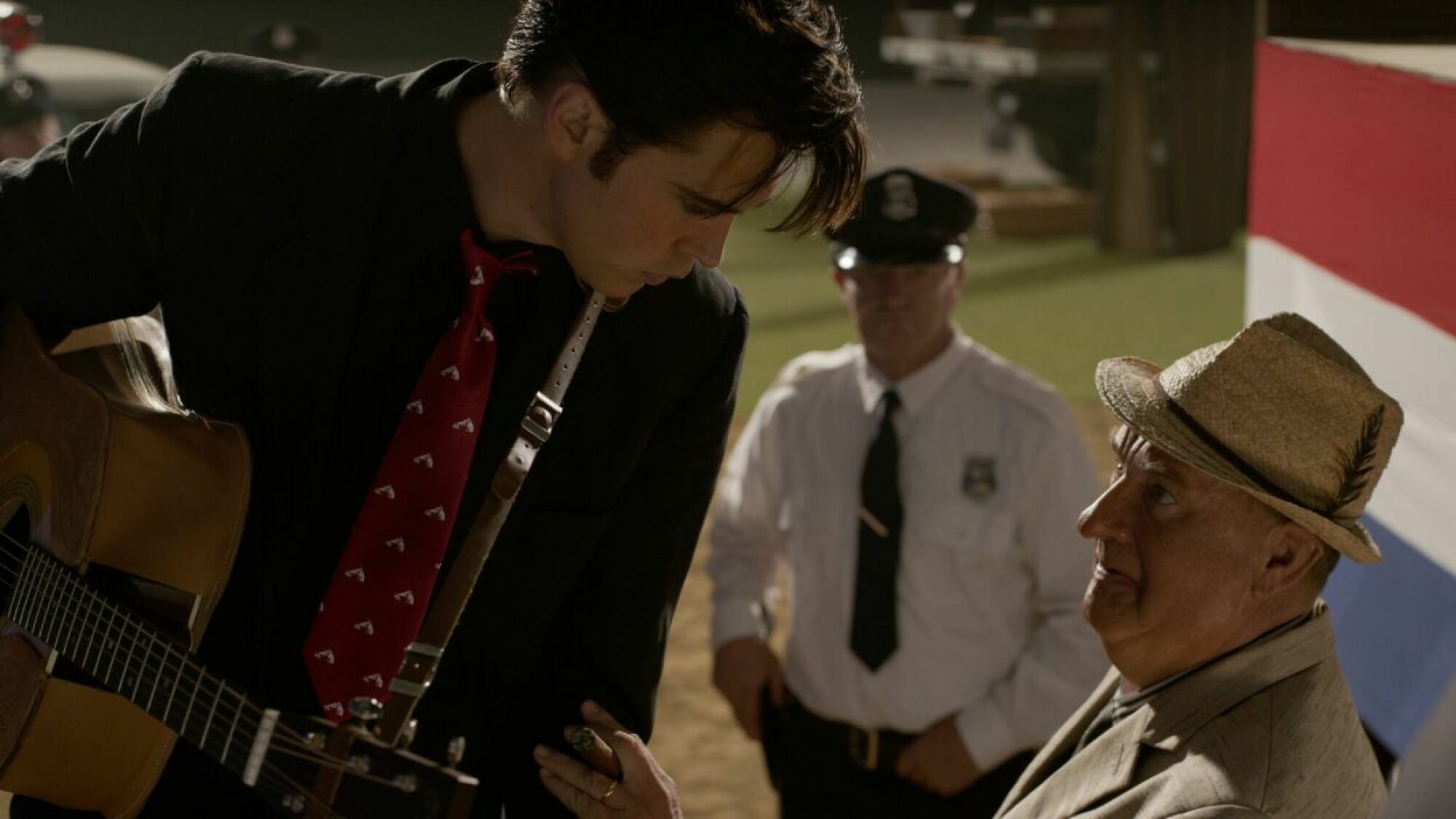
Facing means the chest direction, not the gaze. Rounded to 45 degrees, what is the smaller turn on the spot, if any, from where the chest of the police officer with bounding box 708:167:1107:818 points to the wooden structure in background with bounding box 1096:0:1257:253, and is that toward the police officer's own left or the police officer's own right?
approximately 180°

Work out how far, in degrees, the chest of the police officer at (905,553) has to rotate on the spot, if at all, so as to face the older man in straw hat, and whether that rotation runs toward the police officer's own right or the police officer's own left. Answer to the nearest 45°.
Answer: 0° — they already face them

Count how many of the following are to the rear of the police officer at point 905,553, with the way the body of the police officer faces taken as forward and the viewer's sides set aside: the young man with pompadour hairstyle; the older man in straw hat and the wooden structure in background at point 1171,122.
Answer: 1

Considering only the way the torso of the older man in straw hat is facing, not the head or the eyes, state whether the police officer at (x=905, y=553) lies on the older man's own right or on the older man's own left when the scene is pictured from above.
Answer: on the older man's own right

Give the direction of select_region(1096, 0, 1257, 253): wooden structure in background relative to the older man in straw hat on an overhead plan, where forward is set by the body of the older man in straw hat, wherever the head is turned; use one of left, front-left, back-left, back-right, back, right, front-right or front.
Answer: right

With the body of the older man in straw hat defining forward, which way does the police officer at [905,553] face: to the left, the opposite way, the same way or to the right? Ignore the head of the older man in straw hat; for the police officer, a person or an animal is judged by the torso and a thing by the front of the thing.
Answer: to the left

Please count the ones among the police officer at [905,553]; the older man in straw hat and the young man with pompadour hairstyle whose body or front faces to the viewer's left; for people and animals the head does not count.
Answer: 1

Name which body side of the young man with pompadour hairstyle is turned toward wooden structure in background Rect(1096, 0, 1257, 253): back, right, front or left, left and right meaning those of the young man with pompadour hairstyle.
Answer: left

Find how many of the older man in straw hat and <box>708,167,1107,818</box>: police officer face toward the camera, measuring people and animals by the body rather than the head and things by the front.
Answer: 1

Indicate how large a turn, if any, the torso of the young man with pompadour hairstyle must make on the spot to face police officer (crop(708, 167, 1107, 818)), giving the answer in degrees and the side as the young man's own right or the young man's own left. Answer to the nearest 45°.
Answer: approximately 90° to the young man's own left

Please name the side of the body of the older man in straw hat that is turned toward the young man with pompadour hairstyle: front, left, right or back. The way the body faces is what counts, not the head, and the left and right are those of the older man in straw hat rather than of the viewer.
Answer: front

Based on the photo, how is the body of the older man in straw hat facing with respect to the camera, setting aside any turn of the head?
to the viewer's left

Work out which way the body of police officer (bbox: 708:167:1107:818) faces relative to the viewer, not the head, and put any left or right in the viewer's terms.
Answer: facing the viewer

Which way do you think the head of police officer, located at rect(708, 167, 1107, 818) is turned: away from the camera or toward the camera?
toward the camera

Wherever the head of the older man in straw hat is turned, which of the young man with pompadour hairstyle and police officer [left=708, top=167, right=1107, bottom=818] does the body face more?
the young man with pompadour hairstyle

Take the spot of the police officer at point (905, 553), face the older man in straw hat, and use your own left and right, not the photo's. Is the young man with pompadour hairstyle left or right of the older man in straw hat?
right

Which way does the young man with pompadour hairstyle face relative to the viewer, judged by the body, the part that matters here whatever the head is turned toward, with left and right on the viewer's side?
facing the viewer and to the right of the viewer

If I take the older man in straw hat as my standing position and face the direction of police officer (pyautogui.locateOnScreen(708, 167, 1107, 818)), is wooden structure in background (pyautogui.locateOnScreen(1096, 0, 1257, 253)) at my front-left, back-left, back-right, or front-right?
front-right

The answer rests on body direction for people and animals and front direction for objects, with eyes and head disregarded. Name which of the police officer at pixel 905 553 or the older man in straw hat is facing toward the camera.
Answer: the police officer
